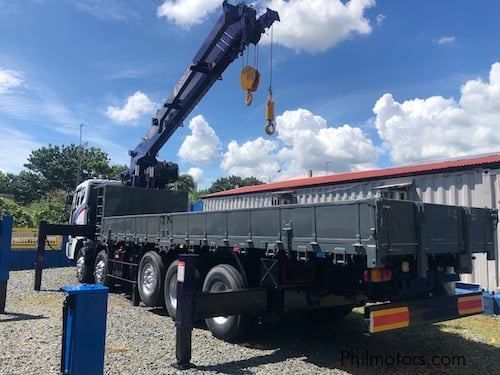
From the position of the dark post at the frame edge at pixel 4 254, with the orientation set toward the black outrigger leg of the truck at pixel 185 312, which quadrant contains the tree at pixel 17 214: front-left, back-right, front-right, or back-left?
back-left

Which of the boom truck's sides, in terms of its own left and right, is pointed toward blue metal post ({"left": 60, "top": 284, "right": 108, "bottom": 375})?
left

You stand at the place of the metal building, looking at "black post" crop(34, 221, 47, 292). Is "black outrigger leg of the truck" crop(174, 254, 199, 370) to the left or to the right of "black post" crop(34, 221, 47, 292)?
left

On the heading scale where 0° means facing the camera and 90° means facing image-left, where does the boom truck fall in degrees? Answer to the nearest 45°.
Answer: approximately 135°

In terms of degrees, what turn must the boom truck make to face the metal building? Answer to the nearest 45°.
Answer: approximately 90° to its right

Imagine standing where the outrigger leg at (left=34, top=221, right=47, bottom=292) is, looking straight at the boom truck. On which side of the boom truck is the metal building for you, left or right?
left

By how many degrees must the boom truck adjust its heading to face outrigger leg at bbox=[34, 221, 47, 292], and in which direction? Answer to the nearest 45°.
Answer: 0° — it already faces it

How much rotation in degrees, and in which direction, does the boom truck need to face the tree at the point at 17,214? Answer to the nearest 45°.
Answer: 0° — it already faces it
